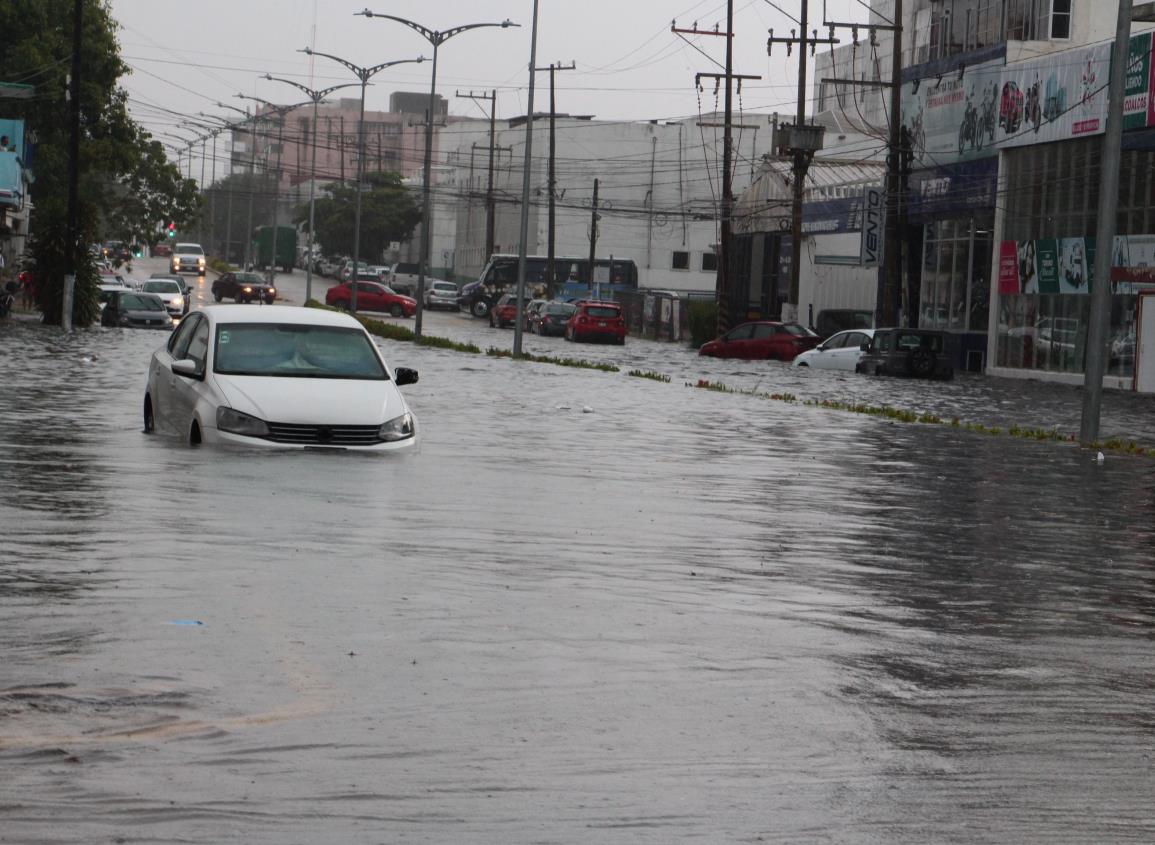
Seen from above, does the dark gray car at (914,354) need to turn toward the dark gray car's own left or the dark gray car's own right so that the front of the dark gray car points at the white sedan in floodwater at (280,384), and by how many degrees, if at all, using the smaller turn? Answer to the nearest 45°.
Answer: approximately 135° to the dark gray car's own left

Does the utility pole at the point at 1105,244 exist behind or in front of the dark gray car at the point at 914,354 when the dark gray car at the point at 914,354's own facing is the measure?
behind

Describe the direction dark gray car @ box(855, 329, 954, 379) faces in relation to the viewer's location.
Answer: facing away from the viewer and to the left of the viewer
